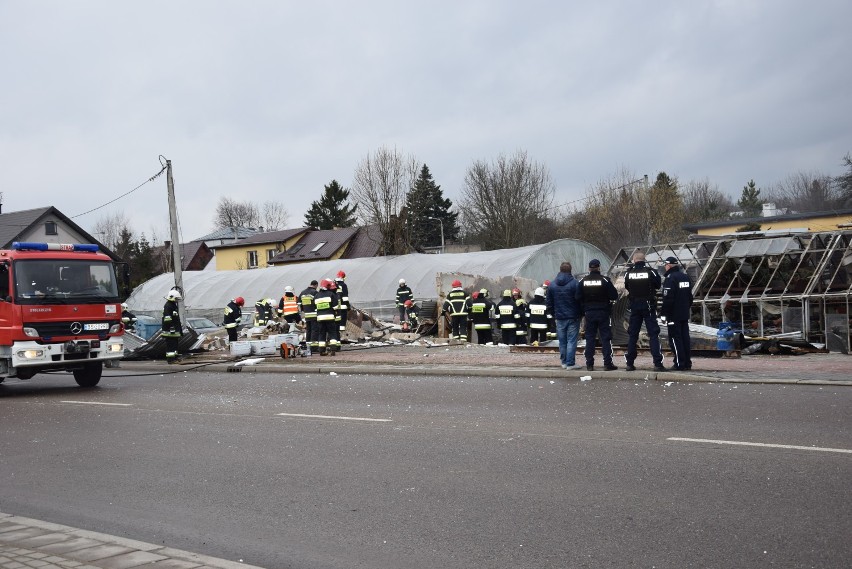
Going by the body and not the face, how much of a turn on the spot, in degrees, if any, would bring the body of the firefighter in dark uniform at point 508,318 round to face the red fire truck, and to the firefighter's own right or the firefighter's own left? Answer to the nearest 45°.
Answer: approximately 135° to the firefighter's own left

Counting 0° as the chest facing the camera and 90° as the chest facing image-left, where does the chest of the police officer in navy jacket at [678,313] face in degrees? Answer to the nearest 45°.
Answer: approximately 135°

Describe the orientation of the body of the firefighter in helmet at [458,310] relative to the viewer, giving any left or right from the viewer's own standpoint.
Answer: facing away from the viewer

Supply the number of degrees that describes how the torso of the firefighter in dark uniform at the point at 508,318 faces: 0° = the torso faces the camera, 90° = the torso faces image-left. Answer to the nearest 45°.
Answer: approximately 180°

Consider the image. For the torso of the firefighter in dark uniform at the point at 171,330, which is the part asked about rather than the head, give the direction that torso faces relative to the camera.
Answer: to the viewer's right
